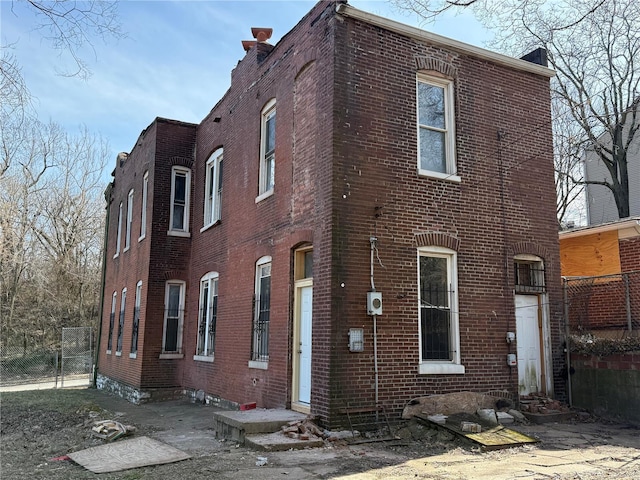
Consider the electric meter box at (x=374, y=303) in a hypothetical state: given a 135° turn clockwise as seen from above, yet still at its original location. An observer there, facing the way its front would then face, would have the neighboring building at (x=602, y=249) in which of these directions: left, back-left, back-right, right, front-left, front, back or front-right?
back-right

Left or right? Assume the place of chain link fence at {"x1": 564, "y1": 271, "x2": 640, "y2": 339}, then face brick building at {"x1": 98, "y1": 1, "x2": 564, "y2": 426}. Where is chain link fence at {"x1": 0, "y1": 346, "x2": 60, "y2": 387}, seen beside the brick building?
right
